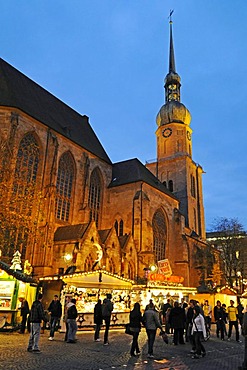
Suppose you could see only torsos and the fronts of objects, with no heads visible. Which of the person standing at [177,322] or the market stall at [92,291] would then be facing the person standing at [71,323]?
the market stall

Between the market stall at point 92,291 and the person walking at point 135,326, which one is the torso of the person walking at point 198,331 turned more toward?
the person walking

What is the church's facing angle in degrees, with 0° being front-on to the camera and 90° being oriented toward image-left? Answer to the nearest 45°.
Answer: approximately 225°

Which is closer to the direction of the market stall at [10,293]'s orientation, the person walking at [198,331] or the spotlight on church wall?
the person walking

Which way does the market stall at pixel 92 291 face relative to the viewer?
toward the camera

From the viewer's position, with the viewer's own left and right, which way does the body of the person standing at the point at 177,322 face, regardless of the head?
facing away from the viewer

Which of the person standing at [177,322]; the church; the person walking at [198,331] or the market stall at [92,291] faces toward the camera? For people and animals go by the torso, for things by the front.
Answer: the market stall

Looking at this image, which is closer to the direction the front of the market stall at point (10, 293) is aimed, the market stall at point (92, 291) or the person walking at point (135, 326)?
the person walking
